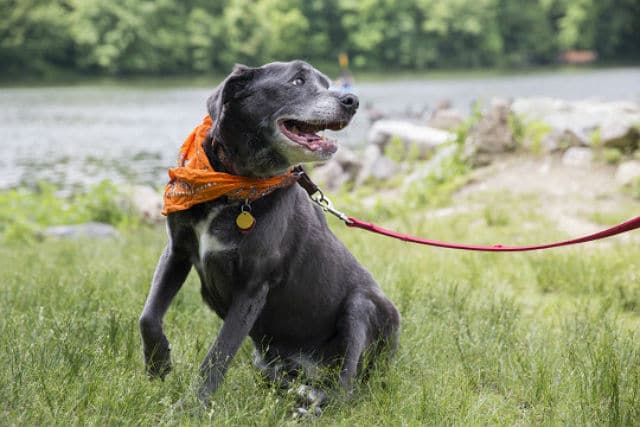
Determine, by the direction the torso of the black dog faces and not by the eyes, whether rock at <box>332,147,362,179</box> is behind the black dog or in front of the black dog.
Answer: behind

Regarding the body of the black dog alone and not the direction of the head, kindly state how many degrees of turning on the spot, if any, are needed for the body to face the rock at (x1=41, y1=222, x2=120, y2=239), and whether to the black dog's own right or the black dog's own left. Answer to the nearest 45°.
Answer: approximately 135° to the black dog's own right

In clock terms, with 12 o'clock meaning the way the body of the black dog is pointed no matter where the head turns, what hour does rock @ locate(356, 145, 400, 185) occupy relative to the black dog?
The rock is roughly at 5 o'clock from the black dog.

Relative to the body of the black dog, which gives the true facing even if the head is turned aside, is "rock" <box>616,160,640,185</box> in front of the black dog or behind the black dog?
behind

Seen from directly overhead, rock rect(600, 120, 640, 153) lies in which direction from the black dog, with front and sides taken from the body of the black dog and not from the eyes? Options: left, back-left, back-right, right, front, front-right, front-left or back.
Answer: back

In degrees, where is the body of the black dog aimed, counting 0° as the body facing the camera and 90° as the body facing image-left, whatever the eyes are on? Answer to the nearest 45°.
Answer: approximately 45°

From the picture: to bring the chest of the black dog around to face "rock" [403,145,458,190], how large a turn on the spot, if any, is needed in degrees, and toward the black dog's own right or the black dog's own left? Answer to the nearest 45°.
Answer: approximately 135° to the black dog's own right

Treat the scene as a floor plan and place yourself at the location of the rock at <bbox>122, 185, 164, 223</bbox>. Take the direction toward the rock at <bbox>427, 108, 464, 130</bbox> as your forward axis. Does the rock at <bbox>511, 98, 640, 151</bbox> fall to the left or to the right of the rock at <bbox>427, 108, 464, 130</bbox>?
right

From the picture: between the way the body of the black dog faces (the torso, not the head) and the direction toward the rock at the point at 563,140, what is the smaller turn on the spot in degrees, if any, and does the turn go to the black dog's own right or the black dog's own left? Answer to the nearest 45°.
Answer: approximately 180°

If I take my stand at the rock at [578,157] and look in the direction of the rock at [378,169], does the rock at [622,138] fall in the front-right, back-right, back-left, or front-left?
back-right
